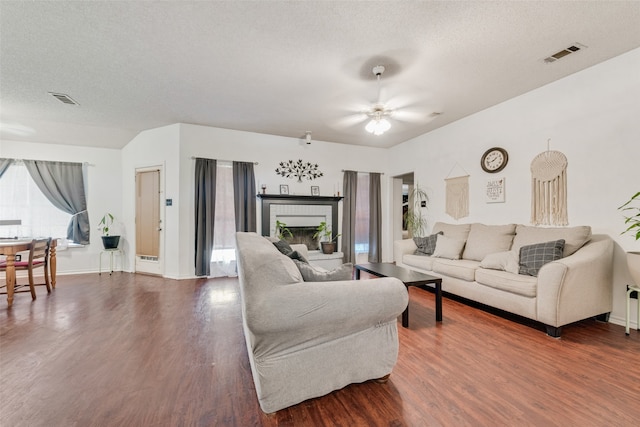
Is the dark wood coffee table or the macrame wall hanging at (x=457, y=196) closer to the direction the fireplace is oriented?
the dark wood coffee table

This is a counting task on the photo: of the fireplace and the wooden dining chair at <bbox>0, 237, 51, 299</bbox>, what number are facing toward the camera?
1

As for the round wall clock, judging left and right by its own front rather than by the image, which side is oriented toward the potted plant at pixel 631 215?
left

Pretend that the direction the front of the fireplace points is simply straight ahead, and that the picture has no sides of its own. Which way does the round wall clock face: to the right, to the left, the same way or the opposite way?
to the right

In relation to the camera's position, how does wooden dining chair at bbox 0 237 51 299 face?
facing away from the viewer and to the left of the viewer

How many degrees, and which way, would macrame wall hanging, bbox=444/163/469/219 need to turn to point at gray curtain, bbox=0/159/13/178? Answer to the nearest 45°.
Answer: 0° — it already faces it

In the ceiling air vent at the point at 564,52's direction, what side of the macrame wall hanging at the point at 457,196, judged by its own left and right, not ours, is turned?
left

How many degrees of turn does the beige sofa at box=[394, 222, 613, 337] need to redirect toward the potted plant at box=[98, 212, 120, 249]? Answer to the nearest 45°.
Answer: approximately 45° to its right

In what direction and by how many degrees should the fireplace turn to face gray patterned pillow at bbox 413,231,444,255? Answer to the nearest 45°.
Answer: approximately 45° to its left

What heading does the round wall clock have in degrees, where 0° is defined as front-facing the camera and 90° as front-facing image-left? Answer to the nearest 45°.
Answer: approximately 45°

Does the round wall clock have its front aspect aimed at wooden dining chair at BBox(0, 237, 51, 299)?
yes
